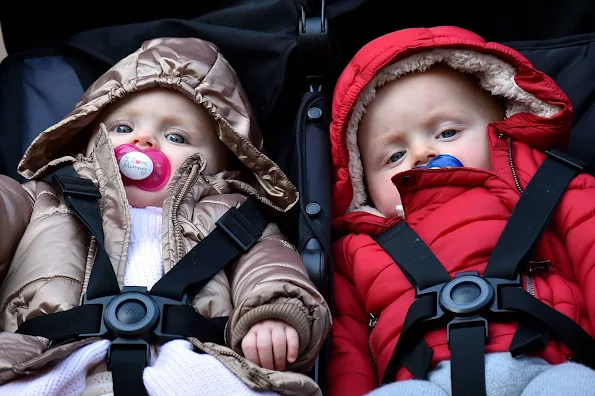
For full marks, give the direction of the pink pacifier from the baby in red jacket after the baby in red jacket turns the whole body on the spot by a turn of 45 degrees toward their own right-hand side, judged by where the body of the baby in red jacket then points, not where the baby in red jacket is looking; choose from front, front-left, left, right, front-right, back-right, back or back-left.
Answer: front-right

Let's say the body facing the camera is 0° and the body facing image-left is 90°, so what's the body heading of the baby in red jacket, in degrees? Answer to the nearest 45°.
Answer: approximately 0°
